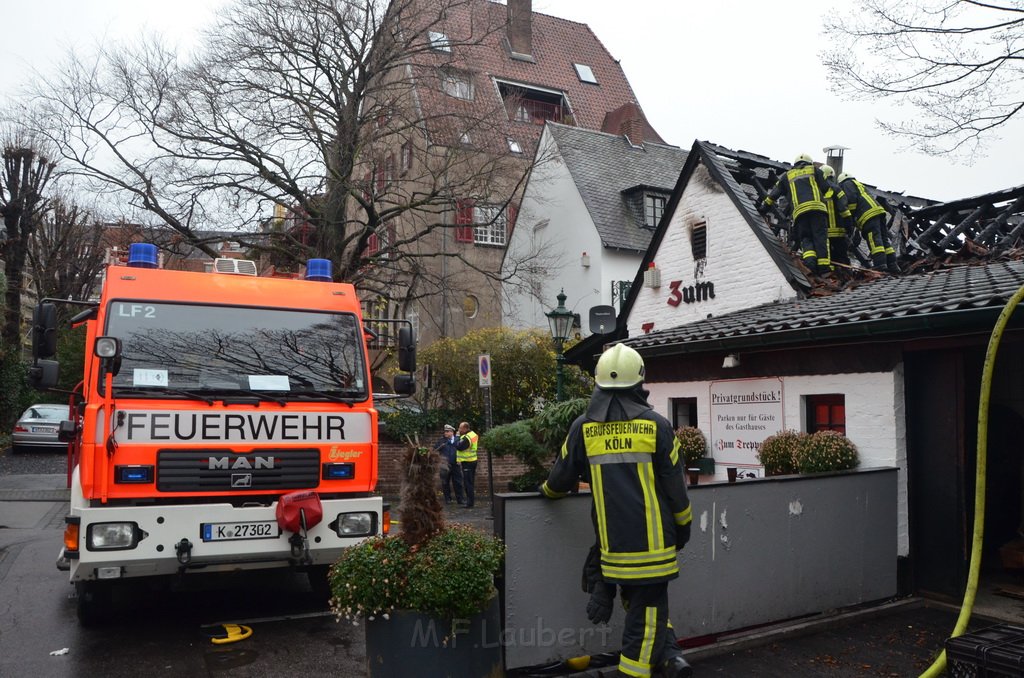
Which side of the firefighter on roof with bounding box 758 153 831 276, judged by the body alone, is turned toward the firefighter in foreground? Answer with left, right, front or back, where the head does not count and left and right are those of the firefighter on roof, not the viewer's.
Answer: back

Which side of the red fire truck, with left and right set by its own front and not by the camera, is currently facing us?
front

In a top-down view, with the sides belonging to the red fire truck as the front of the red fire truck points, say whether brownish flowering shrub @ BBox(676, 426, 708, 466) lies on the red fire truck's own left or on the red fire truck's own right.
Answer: on the red fire truck's own left

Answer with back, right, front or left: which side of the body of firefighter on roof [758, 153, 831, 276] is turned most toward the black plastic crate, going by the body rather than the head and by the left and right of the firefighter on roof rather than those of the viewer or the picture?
back

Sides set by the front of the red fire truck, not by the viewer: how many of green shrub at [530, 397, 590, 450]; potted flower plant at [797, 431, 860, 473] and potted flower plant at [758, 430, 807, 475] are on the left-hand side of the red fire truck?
3

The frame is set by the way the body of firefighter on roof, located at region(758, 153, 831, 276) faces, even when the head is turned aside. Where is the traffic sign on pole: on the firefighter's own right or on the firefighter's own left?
on the firefighter's own left

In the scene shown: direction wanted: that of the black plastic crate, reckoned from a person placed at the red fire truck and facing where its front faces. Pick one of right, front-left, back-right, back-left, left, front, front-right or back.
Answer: front-left

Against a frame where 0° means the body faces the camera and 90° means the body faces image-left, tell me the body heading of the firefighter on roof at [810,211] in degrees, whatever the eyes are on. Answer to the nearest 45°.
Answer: approximately 180°

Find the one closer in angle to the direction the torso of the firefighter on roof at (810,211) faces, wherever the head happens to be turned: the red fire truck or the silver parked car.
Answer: the silver parked car

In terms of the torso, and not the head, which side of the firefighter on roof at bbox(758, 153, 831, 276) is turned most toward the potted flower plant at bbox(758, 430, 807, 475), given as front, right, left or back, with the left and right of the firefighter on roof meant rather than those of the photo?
back

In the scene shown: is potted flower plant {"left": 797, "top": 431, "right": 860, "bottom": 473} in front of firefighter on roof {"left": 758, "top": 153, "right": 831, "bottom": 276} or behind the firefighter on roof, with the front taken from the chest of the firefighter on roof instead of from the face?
behind

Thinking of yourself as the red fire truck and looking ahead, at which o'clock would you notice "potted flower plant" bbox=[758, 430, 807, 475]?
The potted flower plant is roughly at 9 o'clock from the red fire truck.

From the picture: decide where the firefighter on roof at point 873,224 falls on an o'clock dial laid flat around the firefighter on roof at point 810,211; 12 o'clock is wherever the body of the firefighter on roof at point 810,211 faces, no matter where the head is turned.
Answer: the firefighter on roof at point 873,224 is roughly at 2 o'clock from the firefighter on roof at point 810,211.

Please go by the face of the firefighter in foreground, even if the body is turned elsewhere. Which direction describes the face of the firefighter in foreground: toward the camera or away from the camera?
away from the camera

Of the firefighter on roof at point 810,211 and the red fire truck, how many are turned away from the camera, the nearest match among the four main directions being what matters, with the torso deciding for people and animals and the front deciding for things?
1

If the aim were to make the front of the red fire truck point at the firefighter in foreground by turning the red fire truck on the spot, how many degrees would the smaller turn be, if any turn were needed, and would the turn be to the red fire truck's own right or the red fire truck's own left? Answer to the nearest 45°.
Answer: approximately 45° to the red fire truck's own left

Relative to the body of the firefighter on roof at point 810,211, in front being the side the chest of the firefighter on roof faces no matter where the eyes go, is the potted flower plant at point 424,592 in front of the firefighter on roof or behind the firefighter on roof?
behind
